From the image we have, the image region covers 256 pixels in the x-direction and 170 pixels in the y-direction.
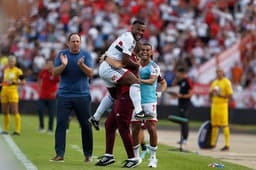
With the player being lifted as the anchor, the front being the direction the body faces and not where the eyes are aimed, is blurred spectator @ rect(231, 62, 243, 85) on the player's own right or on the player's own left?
on the player's own left

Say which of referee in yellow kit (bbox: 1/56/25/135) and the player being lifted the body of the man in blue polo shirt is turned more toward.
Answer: the player being lifted

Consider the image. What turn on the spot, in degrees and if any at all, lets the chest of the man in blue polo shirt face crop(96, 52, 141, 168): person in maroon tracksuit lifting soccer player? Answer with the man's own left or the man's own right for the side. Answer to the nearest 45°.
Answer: approximately 45° to the man's own left

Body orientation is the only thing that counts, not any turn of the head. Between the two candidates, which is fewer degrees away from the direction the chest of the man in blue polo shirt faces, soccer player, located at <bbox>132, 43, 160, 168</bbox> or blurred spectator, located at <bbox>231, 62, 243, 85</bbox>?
the soccer player

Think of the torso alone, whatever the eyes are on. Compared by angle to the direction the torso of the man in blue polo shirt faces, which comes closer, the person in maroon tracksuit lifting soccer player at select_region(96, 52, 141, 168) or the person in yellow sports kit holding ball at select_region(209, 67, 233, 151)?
the person in maroon tracksuit lifting soccer player

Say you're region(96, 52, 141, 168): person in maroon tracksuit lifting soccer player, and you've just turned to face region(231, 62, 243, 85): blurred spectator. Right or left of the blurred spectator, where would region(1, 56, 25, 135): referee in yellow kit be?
left
